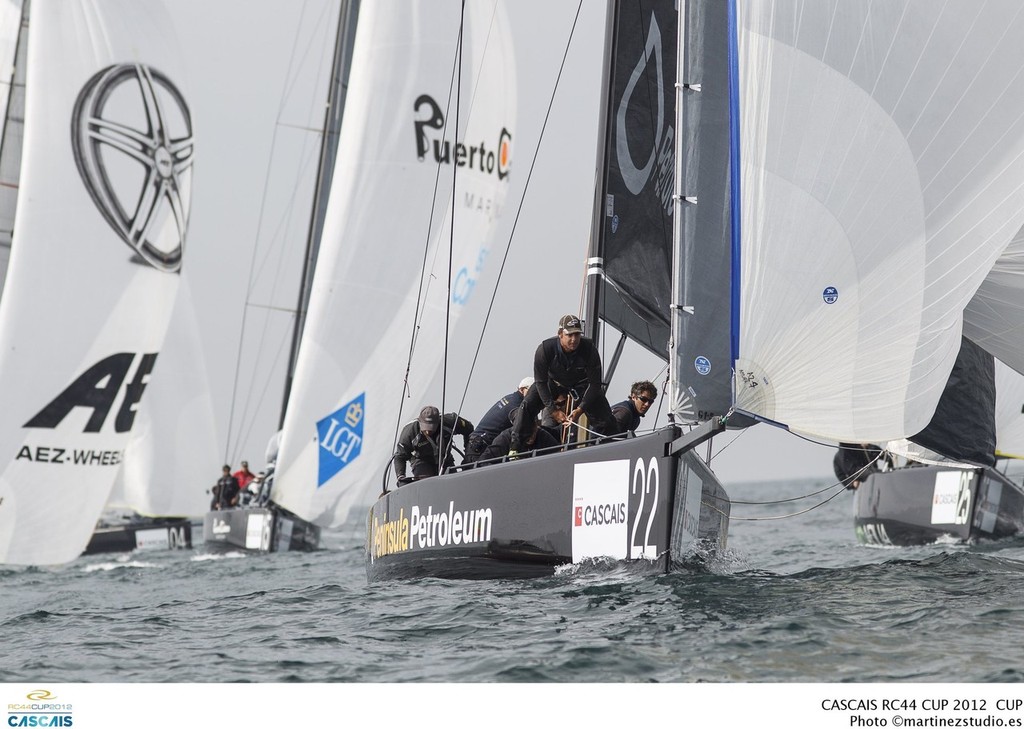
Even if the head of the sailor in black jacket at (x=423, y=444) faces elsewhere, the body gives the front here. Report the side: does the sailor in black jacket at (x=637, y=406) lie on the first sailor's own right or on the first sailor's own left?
on the first sailor's own left

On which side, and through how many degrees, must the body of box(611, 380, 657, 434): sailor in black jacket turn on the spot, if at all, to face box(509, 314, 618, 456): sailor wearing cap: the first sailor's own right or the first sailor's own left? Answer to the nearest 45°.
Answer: approximately 90° to the first sailor's own right

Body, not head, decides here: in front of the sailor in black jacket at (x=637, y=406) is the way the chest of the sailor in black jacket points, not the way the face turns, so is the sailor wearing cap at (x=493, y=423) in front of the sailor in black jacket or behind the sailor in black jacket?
behind

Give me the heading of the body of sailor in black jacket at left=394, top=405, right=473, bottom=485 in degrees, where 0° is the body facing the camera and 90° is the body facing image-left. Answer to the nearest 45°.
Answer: approximately 0°

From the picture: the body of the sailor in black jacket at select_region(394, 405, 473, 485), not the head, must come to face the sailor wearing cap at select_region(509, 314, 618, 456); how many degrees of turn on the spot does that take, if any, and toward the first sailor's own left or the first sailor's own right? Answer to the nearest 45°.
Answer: approximately 45° to the first sailor's own left
